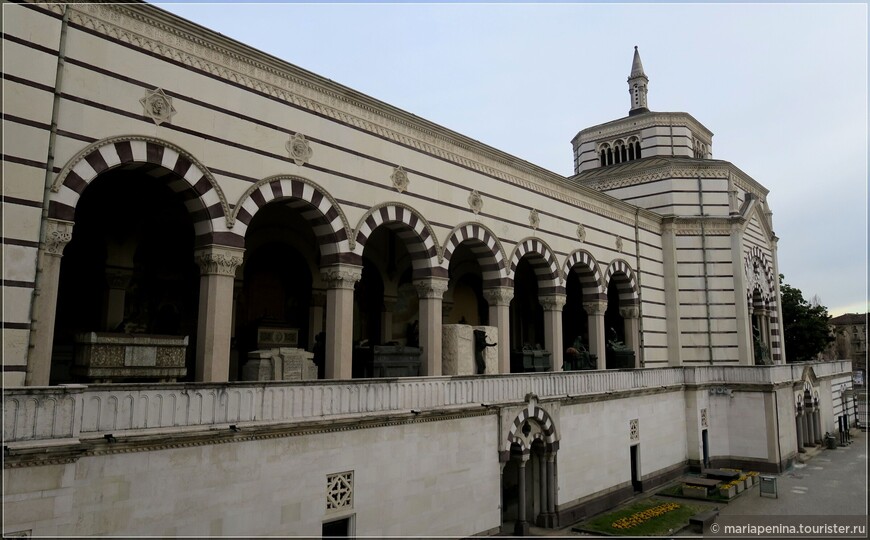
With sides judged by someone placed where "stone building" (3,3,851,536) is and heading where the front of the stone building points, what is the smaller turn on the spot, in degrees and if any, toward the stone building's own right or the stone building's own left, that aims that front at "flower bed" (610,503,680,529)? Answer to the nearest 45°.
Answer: approximately 90° to the stone building's own left

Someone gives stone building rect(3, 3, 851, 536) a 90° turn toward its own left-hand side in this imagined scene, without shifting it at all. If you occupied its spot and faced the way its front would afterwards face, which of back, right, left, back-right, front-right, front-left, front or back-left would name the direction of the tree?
front

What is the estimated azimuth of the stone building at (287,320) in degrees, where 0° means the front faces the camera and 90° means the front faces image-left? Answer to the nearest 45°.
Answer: approximately 315°

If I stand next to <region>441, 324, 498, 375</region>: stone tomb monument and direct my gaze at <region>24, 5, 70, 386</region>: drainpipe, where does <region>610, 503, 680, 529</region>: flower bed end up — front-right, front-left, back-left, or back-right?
back-left
